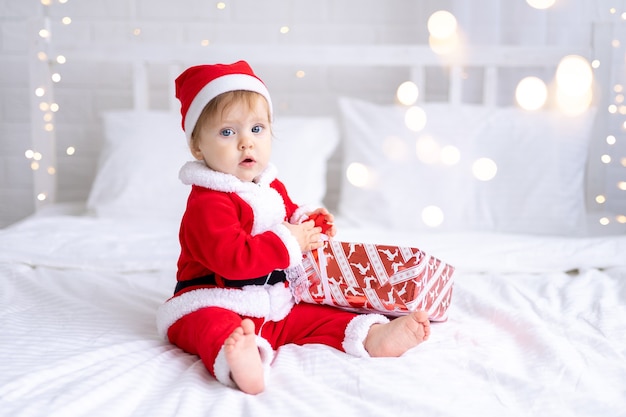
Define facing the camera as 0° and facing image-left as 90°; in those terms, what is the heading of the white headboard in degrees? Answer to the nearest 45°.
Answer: approximately 0°

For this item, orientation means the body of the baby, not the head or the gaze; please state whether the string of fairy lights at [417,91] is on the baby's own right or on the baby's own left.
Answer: on the baby's own left

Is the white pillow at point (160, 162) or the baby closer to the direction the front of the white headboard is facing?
the baby

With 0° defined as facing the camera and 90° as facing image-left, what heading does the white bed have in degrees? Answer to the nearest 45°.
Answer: approximately 0°

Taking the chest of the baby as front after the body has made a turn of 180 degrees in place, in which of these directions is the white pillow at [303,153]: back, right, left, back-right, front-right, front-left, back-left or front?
front-right
